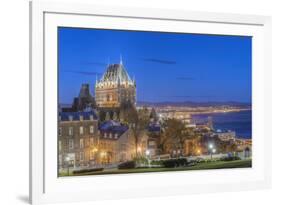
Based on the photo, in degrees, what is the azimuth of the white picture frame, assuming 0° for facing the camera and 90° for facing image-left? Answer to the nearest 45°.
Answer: approximately 315°
